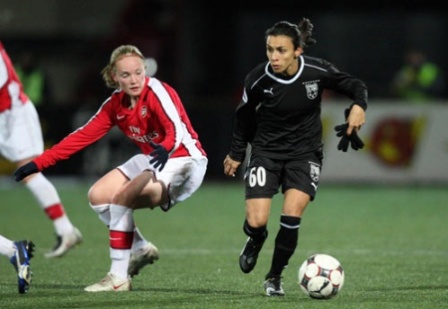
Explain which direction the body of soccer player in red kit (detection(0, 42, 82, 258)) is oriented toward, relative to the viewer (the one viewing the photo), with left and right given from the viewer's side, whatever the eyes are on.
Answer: facing to the left of the viewer

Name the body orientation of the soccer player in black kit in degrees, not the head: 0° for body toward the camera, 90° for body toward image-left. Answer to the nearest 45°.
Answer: approximately 0°

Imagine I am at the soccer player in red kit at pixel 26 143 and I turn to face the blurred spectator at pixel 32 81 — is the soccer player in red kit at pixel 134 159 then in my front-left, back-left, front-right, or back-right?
back-right

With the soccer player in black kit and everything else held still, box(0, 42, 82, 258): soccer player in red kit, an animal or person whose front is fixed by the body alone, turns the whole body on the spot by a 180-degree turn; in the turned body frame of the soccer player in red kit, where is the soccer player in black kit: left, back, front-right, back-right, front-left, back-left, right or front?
front-right
